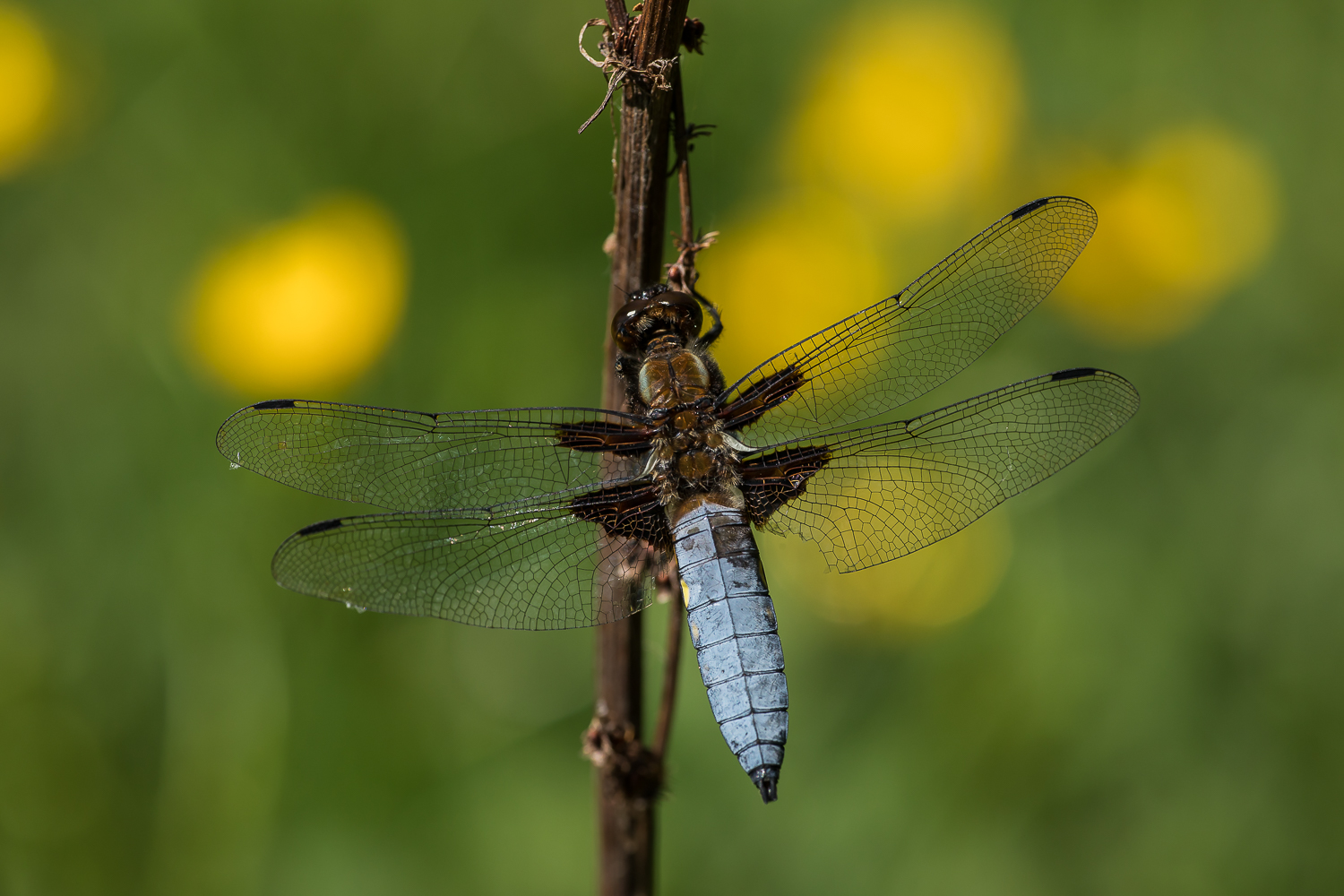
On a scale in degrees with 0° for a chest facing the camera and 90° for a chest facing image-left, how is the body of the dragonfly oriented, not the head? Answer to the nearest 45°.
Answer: approximately 180°
